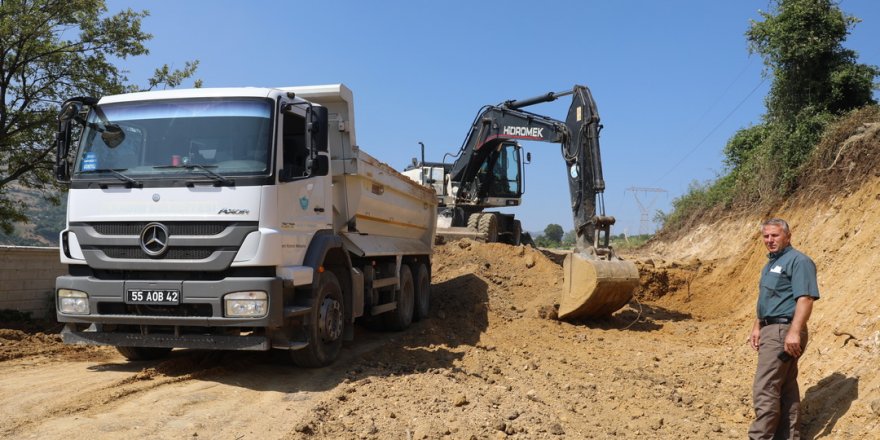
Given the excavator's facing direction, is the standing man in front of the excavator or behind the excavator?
in front

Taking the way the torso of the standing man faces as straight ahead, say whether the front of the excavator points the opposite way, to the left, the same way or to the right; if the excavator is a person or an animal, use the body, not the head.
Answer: to the left

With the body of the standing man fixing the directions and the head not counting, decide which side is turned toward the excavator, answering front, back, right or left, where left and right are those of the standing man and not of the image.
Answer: right

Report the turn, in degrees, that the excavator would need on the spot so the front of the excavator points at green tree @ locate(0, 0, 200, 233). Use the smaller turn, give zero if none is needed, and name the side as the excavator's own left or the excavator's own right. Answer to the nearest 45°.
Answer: approximately 135° to the excavator's own right

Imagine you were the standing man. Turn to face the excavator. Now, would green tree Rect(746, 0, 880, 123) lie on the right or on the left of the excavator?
right

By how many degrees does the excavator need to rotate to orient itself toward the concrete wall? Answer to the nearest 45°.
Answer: approximately 90° to its right

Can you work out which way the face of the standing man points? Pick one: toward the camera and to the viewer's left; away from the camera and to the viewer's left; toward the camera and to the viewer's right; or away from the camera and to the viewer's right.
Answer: toward the camera and to the viewer's left

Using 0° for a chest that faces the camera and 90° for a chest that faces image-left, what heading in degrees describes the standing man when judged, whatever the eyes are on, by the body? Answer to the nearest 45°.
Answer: approximately 45°

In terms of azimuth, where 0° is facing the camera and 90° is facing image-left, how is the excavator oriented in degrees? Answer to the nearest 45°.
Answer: approximately 315°

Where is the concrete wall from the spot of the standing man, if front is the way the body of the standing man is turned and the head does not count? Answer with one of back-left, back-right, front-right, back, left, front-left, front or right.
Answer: front-right

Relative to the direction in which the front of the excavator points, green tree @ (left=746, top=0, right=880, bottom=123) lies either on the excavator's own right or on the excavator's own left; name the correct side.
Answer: on the excavator's own left
